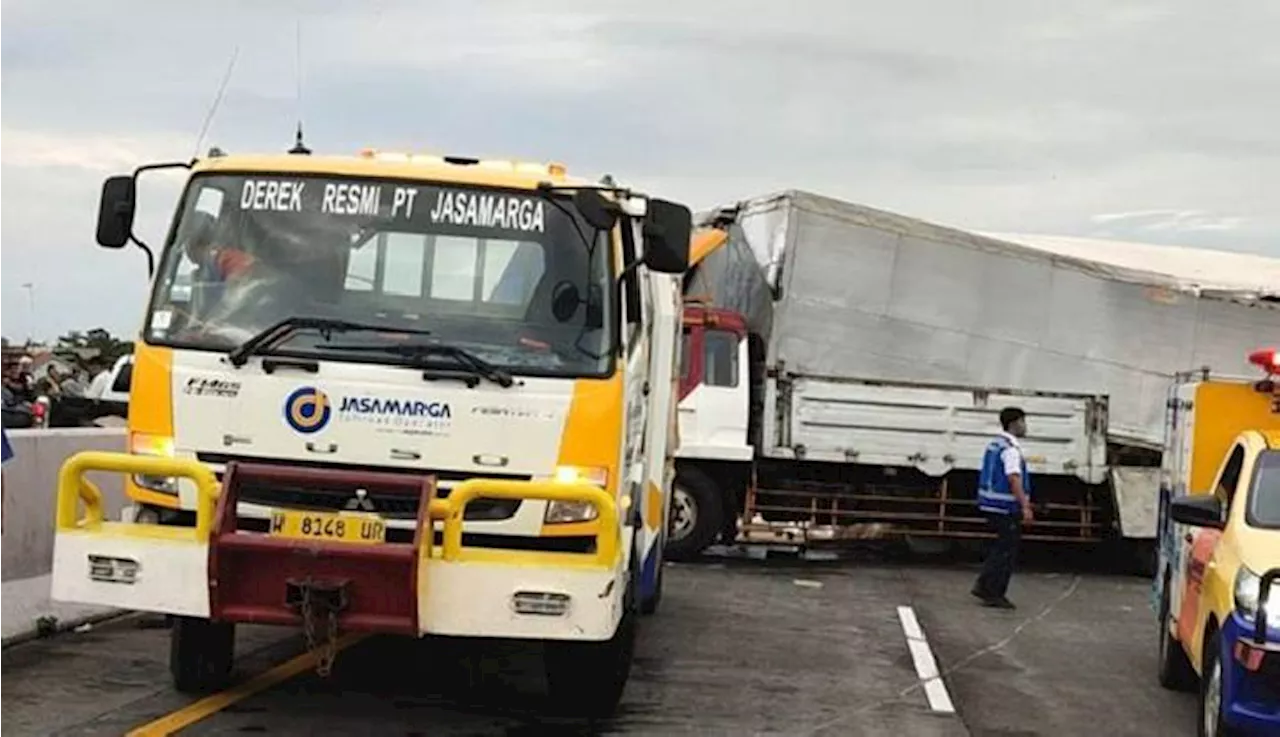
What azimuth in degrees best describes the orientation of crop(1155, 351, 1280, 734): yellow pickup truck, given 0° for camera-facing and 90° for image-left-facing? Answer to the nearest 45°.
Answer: approximately 315°

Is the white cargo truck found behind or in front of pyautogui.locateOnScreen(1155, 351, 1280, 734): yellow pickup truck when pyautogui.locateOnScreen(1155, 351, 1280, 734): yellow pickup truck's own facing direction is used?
behind
